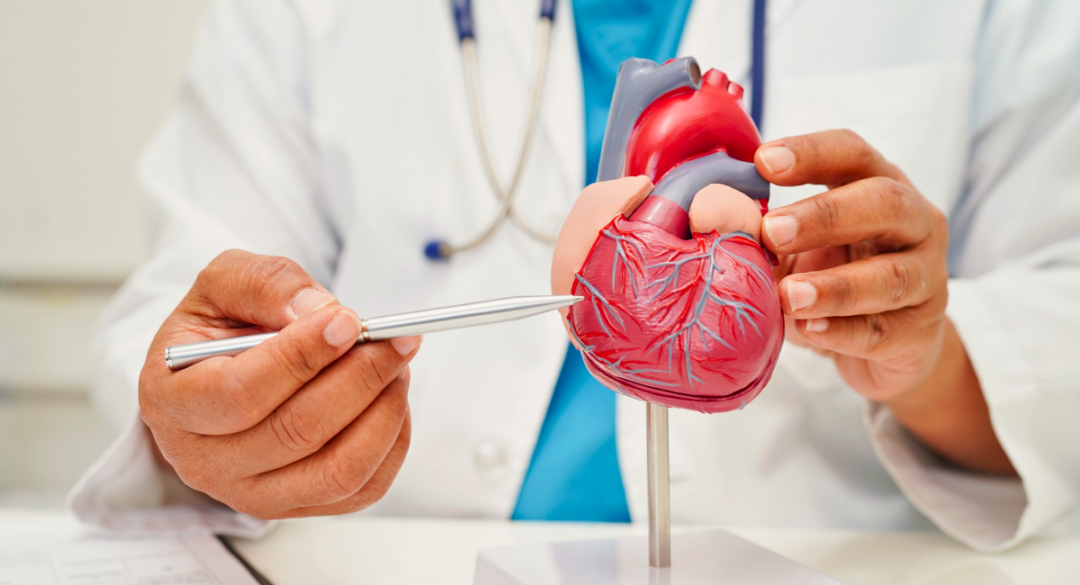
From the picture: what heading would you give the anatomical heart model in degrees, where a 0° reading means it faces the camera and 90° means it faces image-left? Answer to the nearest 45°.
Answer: approximately 0°
